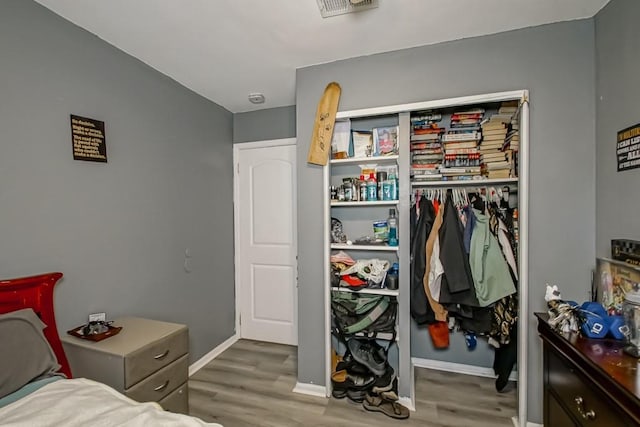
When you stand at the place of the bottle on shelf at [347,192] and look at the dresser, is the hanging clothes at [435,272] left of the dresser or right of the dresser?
left

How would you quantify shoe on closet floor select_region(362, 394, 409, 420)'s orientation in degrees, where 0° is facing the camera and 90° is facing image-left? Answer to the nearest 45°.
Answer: approximately 315°

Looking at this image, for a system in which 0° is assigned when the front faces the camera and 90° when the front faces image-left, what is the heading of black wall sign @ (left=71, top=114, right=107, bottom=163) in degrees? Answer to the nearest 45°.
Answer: approximately 315°

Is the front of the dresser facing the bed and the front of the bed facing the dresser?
yes

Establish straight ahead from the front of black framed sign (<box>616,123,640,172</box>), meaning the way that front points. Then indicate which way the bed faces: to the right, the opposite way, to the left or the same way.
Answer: the opposite way

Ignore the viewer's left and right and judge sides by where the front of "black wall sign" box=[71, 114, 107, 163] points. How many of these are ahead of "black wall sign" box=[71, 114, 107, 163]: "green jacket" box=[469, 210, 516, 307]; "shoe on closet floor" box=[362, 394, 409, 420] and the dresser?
3

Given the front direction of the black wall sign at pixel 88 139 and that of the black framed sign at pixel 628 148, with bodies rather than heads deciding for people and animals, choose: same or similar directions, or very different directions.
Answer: very different directions
